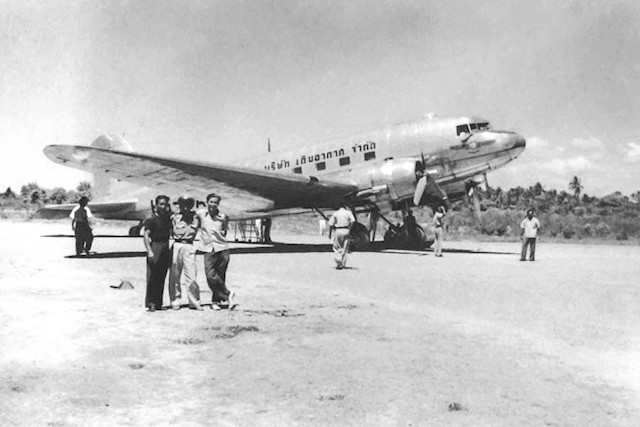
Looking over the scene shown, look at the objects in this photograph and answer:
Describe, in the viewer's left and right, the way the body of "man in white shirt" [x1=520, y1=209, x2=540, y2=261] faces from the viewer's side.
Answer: facing the viewer

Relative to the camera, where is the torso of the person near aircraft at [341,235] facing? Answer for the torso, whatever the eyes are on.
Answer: away from the camera

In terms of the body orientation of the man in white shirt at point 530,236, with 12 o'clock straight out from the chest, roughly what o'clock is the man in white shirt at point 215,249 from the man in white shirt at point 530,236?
the man in white shirt at point 215,249 is roughly at 1 o'clock from the man in white shirt at point 530,236.

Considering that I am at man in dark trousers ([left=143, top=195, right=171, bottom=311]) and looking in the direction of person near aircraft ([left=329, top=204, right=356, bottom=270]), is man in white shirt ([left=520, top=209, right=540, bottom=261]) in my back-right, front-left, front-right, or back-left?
front-right

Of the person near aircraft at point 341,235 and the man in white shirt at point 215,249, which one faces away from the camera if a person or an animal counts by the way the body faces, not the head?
the person near aircraft

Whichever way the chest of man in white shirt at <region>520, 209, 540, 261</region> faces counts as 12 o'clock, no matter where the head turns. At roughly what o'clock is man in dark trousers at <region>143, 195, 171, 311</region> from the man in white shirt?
The man in dark trousers is roughly at 1 o'clock from the man in white shirt.

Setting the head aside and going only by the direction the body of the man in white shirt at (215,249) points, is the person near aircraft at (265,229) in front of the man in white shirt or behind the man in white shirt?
behind

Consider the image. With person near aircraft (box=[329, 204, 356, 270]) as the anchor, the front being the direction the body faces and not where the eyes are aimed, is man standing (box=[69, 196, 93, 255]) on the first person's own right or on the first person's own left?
on the first person's own left

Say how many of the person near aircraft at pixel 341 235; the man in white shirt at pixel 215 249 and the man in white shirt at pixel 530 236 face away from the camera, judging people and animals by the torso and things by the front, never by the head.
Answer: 1

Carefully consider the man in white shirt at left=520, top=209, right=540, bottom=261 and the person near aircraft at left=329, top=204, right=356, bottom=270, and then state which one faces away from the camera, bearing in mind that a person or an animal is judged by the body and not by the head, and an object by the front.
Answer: the person near aircraft

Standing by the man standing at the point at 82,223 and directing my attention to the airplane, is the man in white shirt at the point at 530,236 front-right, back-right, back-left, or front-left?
front-right

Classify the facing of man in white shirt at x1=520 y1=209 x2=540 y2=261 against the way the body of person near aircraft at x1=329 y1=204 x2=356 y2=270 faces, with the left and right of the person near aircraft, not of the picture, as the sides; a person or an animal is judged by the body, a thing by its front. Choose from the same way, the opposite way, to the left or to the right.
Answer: the opposite way

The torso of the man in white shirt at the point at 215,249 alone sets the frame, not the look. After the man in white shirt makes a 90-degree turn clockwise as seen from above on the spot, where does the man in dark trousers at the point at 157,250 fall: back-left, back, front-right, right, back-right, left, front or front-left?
front

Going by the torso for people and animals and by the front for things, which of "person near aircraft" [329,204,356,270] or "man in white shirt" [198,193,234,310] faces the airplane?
the person near aircraft

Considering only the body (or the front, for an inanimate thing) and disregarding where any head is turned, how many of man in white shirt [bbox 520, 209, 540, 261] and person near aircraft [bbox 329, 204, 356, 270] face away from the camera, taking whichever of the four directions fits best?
1

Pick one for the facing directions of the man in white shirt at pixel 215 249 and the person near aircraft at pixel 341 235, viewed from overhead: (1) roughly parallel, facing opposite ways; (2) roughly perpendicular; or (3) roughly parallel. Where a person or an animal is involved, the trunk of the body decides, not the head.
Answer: roughly parallel, facing opposite ways

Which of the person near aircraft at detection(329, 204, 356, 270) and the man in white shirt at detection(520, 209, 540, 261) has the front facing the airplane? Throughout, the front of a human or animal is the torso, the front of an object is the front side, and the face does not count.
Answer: the person near aircraft

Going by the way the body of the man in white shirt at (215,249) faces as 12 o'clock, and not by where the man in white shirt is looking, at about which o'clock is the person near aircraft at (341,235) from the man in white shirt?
The person near aircraft is roughly at 7 o'clock from the man in white shirt.

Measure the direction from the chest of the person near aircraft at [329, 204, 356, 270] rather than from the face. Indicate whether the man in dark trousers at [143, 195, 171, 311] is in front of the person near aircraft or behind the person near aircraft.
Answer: behind
